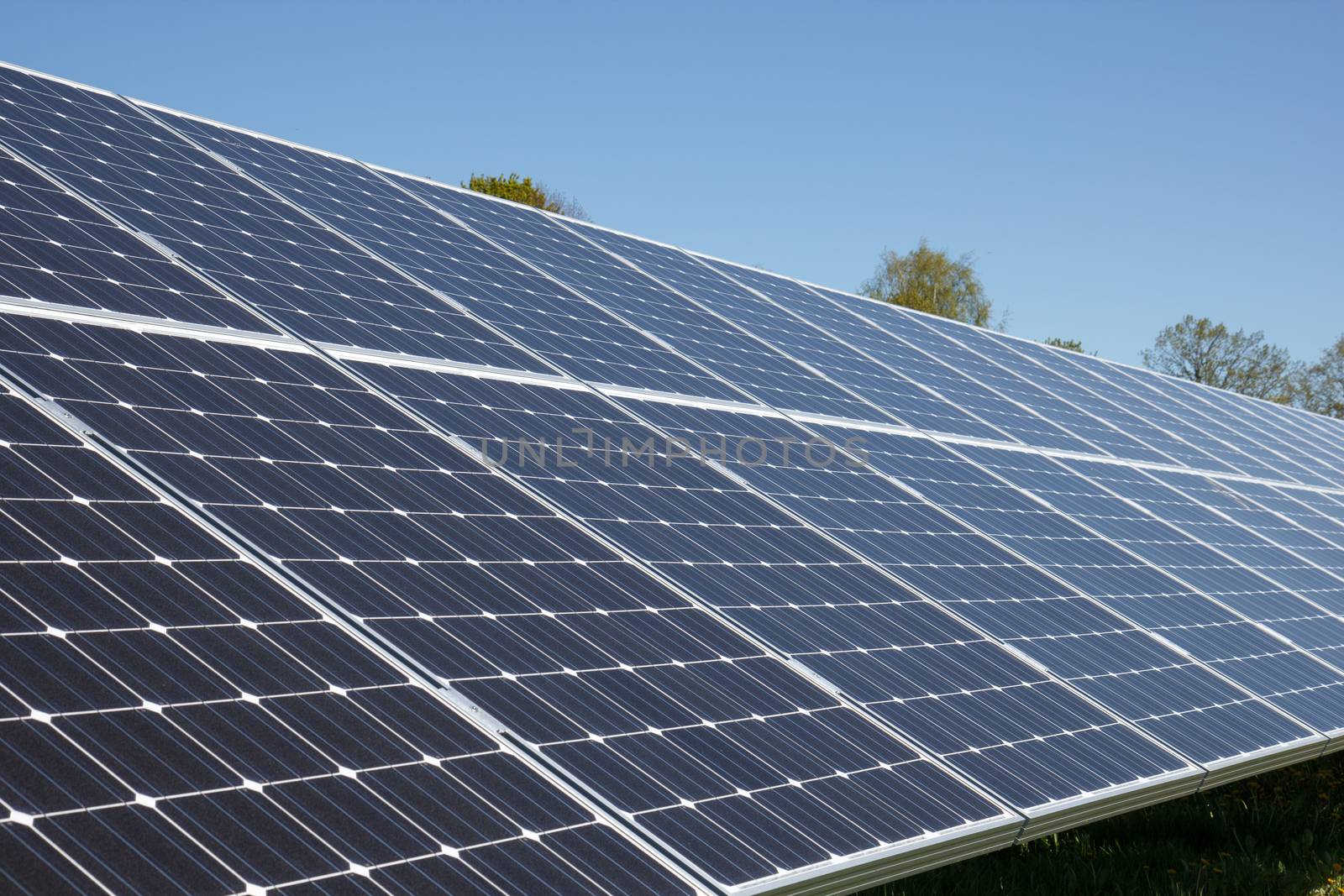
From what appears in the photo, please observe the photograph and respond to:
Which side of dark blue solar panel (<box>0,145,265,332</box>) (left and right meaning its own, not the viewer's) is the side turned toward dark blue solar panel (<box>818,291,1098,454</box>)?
left

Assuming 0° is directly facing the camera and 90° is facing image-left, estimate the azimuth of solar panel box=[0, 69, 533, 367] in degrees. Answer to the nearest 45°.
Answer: approximately 315°

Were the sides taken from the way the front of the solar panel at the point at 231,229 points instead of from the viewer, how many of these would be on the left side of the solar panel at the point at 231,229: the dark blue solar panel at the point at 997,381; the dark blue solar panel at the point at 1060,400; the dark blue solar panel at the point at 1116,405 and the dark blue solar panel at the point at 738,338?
4

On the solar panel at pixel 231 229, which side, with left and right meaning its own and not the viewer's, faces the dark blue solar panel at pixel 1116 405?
left

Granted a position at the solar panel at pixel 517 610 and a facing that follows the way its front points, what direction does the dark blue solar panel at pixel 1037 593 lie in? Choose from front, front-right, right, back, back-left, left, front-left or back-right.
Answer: left

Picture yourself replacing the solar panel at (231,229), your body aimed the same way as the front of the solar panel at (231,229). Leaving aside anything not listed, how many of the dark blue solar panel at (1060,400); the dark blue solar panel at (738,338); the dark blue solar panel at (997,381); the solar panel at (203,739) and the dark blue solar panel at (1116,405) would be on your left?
4
